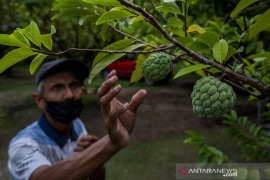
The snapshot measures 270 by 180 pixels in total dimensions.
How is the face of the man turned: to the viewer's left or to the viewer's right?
to the viewer's right

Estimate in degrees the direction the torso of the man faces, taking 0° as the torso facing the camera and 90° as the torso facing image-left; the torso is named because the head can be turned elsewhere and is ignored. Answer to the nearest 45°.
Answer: approximately 315°

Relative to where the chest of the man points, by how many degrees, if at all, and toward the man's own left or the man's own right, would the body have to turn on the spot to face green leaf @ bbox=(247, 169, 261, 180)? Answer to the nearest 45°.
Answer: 0° — they already face it

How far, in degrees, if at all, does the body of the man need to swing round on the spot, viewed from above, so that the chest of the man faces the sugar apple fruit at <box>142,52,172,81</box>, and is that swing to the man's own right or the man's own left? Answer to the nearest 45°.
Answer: approximately 45° to the man's own right

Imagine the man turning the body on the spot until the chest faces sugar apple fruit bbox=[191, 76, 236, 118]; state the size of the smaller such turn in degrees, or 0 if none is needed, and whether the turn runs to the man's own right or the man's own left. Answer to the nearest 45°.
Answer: approximately 45° to the man's own right
